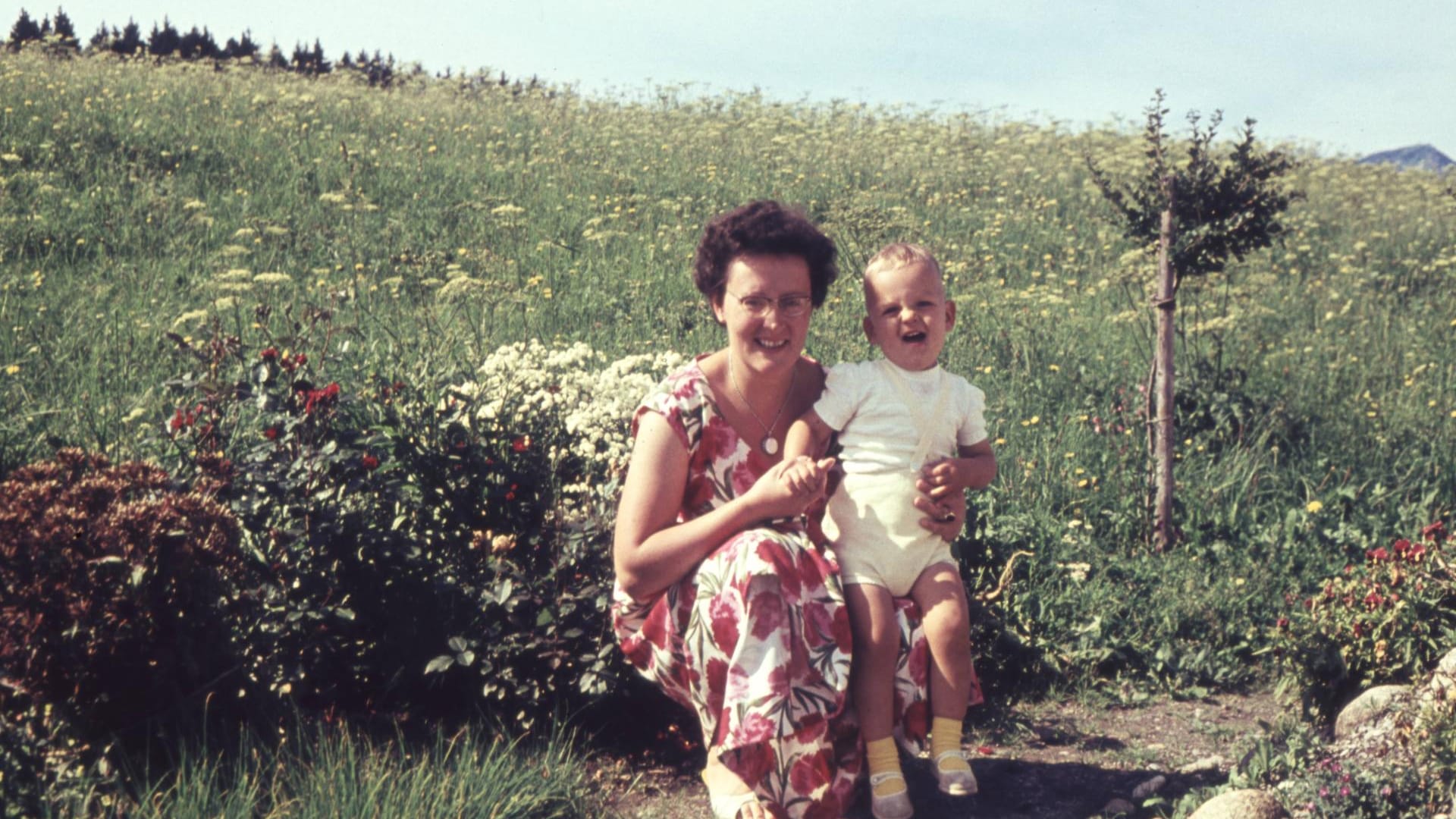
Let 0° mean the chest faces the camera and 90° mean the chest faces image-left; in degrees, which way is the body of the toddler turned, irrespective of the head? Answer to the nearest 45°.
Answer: approximately 0°

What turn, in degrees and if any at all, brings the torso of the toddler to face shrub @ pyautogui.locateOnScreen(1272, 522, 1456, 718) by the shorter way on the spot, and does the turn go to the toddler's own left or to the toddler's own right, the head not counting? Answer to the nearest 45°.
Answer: approximately 135° to the toddler's own left

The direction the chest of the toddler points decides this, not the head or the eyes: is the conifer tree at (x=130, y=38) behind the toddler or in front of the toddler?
behind

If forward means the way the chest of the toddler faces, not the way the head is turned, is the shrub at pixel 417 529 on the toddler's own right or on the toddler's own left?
on the toddler's own right

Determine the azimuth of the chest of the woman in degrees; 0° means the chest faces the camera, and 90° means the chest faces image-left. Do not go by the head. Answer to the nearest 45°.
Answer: approximately 315°

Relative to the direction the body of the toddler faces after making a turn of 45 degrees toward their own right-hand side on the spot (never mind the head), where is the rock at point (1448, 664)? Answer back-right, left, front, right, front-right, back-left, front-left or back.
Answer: back-left

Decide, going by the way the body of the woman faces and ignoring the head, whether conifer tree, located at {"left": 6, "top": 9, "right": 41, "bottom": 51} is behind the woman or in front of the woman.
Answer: behind

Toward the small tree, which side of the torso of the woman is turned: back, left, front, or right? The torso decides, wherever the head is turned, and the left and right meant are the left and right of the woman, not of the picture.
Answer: left

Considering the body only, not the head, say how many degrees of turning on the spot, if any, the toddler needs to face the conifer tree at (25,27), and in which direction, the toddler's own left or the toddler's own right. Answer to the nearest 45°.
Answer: approximately 135° to the toddler's own right

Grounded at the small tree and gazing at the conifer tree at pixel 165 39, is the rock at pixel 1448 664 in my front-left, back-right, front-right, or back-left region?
back-left

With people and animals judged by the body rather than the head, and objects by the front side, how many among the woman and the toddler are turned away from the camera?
0
